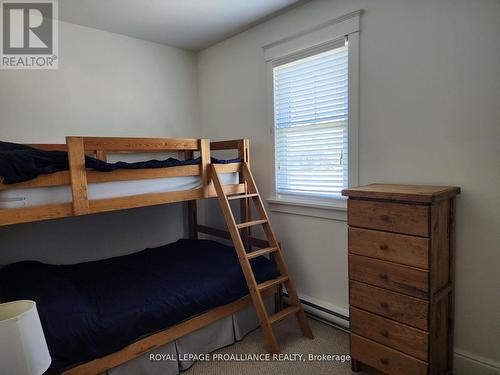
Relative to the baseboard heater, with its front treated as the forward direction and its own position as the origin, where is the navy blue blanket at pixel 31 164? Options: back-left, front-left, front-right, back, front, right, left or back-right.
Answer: front

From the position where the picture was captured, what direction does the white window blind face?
facing the viewer and to the left of the viewer

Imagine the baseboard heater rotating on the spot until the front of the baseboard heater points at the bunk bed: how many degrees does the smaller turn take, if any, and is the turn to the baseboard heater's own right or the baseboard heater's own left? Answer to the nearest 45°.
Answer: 0° — it already faces it

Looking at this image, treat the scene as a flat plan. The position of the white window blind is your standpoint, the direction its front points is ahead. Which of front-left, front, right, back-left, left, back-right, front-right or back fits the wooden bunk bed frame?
front

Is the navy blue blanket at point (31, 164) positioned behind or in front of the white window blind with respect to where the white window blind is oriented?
in front

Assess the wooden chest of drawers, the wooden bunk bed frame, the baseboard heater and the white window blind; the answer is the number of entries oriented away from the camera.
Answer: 0

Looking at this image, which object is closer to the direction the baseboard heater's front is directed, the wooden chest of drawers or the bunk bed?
the bunk bed

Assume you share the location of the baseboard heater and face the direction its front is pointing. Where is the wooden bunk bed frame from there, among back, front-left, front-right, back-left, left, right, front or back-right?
front

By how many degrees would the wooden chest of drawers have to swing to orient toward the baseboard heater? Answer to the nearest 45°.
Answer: approximately 90° to its right

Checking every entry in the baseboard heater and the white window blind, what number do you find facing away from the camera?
0

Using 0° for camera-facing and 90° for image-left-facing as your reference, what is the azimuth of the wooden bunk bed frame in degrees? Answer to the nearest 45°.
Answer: approximately 315°

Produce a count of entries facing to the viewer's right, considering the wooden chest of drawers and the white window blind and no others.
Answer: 0

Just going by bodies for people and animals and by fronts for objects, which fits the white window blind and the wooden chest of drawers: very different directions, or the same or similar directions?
same or similar directions

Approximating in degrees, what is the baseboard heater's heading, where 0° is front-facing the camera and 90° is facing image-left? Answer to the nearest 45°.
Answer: approximately 45°

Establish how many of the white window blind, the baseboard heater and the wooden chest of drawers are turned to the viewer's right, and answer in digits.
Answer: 0
